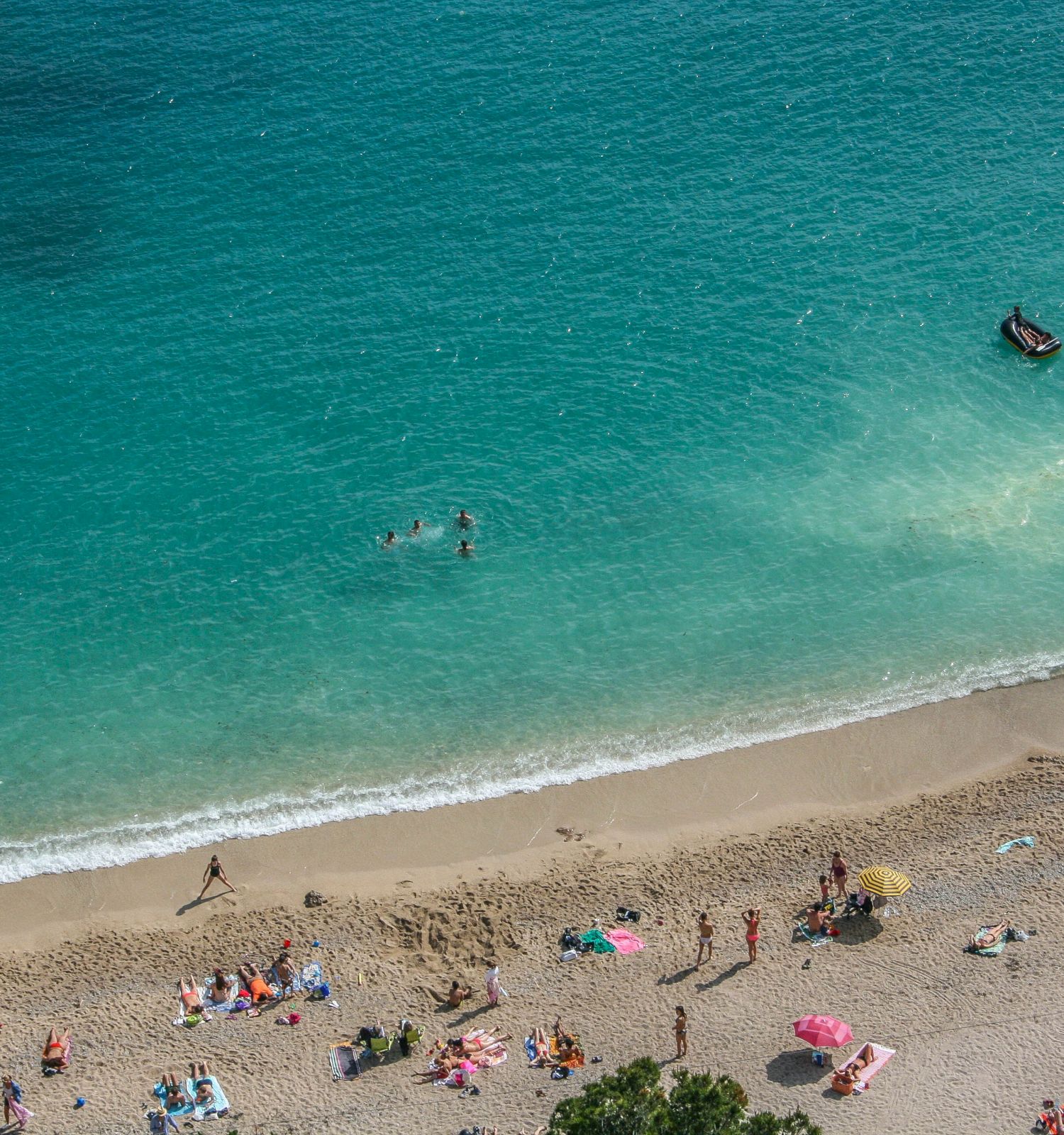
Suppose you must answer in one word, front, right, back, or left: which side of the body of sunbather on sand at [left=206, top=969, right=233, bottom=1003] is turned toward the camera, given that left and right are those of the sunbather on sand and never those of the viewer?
back

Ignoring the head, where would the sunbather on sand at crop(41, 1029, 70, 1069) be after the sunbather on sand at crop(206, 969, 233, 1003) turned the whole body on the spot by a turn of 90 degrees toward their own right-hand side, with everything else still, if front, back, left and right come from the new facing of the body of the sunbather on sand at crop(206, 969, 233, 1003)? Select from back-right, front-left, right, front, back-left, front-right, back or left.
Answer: back

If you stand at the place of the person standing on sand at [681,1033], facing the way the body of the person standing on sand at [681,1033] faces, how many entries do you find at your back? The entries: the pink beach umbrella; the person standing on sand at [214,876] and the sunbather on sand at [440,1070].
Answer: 1
